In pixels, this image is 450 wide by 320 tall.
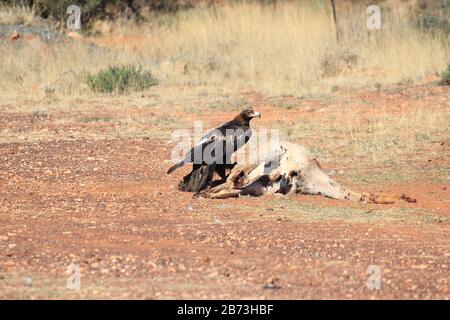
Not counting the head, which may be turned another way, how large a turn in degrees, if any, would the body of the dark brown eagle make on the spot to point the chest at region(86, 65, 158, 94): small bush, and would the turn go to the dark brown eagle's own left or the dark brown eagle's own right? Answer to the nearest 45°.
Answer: approximately 90° to the dark brown eagle's own left

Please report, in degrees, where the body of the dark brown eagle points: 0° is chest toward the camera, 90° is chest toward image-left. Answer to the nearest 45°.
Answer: approximately 270°
